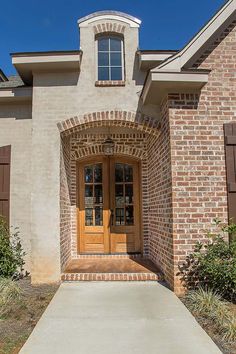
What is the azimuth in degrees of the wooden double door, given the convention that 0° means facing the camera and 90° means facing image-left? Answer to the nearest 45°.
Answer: approximately 0°

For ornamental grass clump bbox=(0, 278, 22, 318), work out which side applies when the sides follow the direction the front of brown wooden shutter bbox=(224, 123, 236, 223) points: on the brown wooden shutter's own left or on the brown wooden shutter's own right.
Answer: on the brown wooden shutter's own right

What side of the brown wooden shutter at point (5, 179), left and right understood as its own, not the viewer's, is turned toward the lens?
front

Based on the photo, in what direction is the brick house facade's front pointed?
toward the camera

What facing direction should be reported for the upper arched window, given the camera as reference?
facing the viewer

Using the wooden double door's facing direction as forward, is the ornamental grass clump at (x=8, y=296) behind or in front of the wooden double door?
in front

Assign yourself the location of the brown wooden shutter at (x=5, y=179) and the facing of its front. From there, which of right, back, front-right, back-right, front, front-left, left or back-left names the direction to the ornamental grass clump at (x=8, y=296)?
front

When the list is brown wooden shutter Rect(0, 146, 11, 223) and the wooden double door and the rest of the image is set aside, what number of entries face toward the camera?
2

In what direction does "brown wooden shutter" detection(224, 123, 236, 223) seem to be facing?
toward the camera
